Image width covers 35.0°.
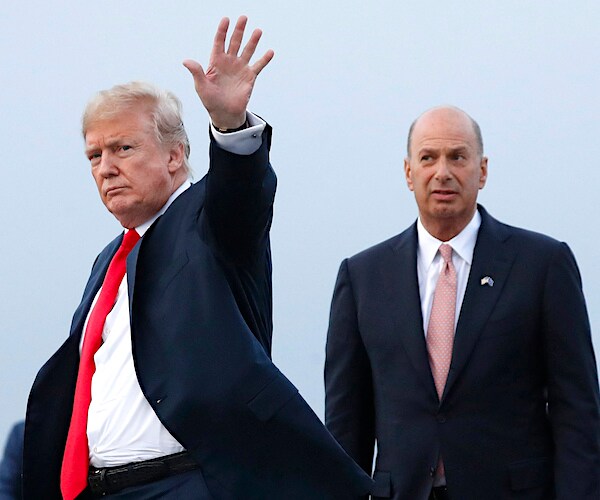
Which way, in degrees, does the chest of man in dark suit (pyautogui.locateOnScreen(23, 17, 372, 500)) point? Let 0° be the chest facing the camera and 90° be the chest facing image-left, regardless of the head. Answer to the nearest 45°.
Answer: approximately 45°

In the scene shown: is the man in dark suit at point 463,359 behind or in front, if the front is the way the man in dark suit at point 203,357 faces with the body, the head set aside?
behind

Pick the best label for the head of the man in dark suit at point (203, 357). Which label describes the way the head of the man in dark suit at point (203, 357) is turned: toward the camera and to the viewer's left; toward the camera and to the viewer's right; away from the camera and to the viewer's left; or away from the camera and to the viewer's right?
toward the camera and to the viewer's left
